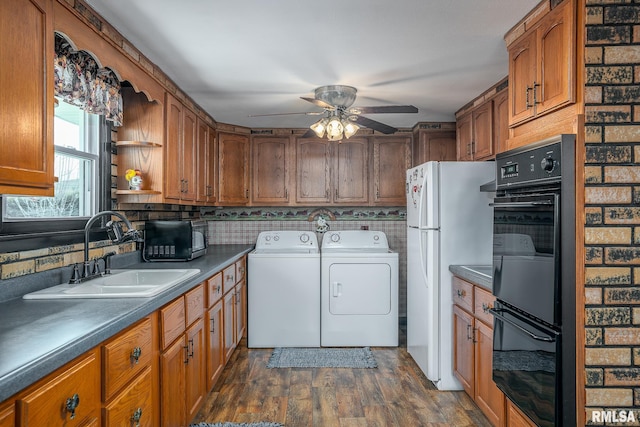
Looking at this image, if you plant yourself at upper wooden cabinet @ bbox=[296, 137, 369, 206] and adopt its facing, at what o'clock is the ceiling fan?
The ceiling fan is roughly at 12 o'clock from the upper wooden cabinet.

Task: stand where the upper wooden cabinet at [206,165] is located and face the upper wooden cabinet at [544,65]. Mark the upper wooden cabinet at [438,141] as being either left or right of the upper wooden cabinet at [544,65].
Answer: left

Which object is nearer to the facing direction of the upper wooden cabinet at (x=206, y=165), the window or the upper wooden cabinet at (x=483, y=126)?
the upper wooden cabinet

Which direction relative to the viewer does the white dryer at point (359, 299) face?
toward the camera

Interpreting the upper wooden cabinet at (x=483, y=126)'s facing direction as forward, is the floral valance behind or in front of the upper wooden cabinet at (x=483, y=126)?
in front

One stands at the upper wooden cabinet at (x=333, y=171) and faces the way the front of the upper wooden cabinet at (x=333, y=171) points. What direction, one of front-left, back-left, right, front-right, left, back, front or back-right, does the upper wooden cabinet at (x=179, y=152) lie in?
front-right

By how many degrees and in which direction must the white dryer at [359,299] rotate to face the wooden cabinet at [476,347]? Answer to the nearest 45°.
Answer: approximately 45° to its left

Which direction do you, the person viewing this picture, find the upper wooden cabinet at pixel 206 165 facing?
facing to the right of the viewer

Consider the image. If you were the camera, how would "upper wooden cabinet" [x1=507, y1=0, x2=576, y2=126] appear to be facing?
facing the viewer and to the left of the viewer

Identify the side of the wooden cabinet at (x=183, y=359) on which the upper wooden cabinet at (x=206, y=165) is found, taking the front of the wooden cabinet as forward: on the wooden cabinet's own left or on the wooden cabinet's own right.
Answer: on the wooden cabinet's own left

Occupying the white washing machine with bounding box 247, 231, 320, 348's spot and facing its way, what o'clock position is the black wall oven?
The black wall oven is roughly at 11 o'clock from the white washing machine.

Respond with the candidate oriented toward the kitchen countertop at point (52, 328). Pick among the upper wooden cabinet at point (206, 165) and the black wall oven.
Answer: the black wall oven

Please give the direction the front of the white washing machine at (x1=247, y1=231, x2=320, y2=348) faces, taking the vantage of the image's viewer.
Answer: facing the viewer
